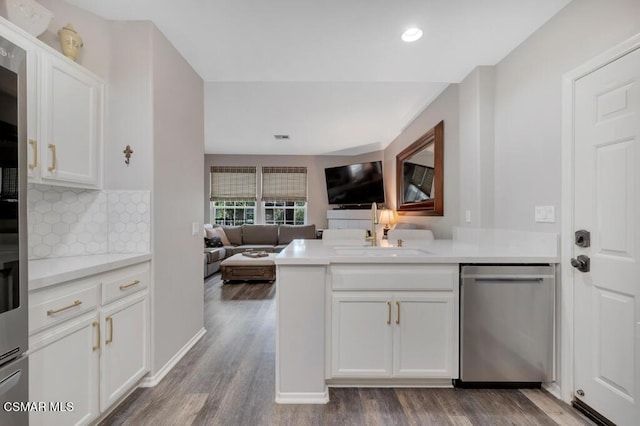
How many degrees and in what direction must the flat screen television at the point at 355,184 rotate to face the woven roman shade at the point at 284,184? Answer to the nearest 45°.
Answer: approximately 45° to its right

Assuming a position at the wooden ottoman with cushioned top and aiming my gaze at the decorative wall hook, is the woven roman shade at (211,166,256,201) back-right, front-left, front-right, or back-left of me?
back-right

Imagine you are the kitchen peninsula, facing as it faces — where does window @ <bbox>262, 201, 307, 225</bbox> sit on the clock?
The window is roughly at 5 o'clock from the kitchen peninsula.

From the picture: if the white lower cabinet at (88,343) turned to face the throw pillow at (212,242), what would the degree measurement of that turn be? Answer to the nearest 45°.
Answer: approximately 90° to its left

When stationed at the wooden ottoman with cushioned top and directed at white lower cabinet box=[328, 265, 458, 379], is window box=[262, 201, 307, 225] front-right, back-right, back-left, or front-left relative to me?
back-left

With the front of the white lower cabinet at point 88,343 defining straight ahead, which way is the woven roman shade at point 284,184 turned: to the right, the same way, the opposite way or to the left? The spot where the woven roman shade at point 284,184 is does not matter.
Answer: to the right

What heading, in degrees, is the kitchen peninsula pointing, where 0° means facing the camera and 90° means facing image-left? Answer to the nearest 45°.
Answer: approximately 0°

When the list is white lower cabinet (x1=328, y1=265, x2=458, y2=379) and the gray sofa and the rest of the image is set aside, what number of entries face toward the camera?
2

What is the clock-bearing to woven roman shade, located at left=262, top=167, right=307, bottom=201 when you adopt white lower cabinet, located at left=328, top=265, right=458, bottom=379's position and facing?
The woven roman shade is roughly at 5 o'clock from the white lower cabinet.

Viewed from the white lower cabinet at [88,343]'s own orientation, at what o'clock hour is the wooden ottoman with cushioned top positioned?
The wooden ottoman with cushioned top is roughly at 9 o'clock from the white lower cabinet.

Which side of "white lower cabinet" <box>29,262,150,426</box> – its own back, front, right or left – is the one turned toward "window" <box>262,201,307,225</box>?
left

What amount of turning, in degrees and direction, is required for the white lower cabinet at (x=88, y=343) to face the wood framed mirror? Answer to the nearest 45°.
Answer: approximately 45° to its left

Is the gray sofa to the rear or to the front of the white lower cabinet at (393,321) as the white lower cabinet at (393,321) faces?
to the rear
